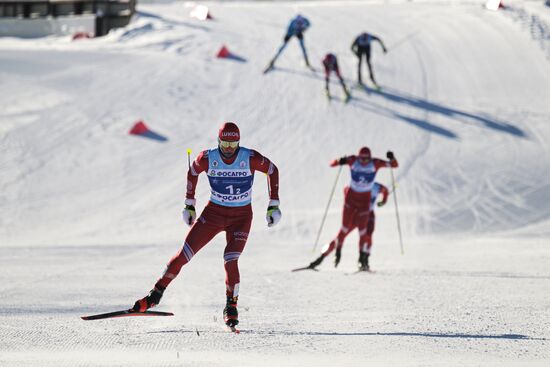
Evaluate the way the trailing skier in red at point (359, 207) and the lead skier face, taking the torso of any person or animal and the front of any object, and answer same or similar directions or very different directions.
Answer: same or similar directions

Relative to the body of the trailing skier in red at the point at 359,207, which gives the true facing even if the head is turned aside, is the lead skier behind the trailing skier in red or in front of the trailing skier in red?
in front

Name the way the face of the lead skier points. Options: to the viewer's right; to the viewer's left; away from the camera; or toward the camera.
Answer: toward the camera

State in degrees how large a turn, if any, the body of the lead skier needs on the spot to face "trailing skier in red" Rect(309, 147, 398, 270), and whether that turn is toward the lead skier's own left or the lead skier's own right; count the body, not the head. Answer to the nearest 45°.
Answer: approximately 135° to the lead skier's own left

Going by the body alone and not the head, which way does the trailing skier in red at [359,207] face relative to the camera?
toward the camera

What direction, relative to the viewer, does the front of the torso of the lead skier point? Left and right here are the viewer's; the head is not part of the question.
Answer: facing the viewer

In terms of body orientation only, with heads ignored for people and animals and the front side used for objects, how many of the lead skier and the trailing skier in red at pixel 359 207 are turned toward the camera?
2
